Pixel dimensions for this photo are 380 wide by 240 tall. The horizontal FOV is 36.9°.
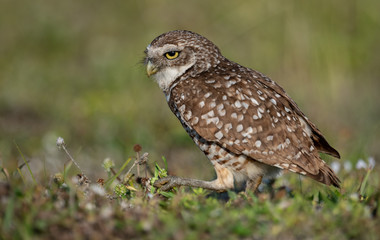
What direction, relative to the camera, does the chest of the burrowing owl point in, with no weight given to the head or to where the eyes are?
to the viewer's left
